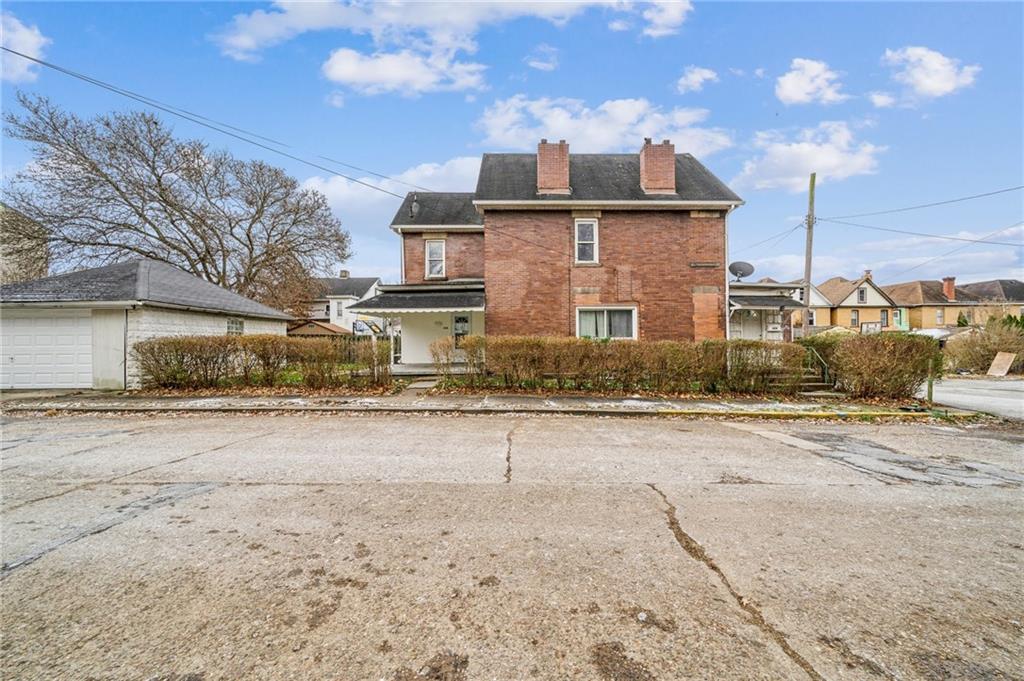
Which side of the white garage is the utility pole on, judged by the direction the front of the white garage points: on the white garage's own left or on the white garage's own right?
on the white garage's own left

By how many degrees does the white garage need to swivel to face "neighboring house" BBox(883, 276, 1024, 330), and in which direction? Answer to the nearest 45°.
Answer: approximately 135° to its left

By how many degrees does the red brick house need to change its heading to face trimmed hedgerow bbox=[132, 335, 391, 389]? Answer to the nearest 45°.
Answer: approximately 45° to its right

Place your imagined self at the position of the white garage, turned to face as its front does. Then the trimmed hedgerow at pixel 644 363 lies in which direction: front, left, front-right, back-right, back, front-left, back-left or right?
left
